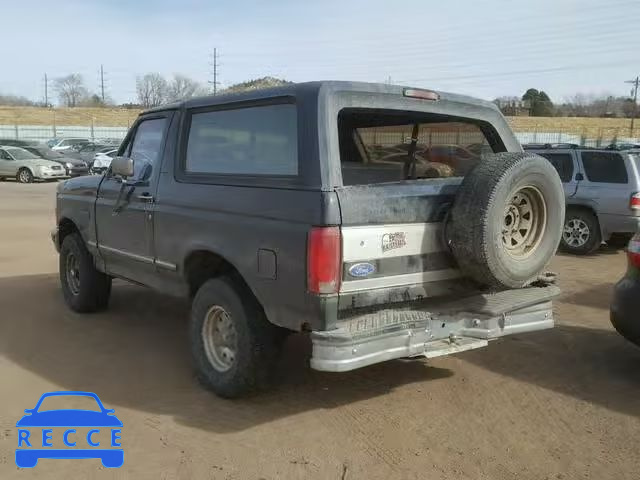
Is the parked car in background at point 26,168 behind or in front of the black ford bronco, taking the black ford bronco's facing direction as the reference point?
in front

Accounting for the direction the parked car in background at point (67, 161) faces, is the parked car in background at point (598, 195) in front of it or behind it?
in front

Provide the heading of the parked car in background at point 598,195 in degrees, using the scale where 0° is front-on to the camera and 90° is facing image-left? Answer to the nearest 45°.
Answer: approximately 90°

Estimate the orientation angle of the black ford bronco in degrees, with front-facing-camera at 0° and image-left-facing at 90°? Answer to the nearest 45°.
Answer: approximately 135°

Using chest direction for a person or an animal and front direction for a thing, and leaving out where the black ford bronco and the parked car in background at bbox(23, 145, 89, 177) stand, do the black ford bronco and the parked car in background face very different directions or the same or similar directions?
very different directions

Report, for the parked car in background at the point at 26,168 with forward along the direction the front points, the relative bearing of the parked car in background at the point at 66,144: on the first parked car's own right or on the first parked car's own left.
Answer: on the first parked car's own left

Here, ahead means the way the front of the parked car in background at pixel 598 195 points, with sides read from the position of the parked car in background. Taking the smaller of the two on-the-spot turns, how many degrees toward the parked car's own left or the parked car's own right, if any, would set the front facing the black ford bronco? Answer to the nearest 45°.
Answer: approximately 90° to the parked car's own left

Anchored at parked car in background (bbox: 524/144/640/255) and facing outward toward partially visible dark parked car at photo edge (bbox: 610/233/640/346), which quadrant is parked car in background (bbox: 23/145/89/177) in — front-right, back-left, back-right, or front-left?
back-right

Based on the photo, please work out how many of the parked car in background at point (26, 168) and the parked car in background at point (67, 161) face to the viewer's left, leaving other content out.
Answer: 0

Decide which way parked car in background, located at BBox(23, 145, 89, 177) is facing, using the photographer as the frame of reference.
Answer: facing the viewer and to the right of the viewer
